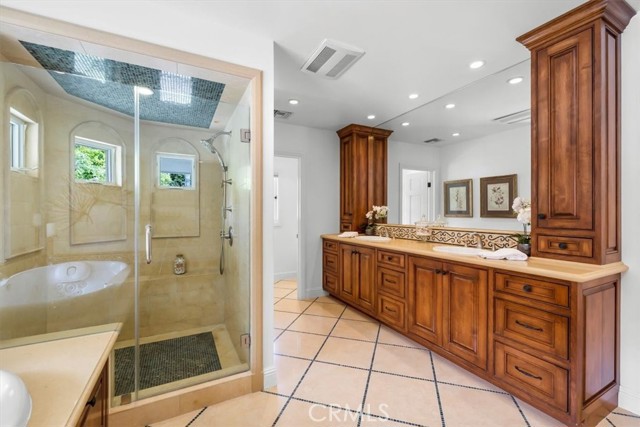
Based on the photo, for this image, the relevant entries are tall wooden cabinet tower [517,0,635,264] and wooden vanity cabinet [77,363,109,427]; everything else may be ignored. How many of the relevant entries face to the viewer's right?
1

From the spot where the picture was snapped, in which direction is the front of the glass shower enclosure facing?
facing the viewer and to the right of the viewer

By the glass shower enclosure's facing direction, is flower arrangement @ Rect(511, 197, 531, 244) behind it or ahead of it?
ahead

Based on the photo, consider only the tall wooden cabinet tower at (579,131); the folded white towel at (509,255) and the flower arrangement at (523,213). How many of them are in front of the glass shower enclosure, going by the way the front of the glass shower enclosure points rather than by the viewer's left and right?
3

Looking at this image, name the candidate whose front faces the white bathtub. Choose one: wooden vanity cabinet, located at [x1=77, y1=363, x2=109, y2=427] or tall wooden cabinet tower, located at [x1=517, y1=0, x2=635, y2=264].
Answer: the tall wooden cabinet tower

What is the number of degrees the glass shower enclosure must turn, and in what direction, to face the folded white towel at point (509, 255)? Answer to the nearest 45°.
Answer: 0° — it already faces it

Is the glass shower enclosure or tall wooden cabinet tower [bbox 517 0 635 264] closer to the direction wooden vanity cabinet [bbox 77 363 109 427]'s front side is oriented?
the tall wooden cabinet tower

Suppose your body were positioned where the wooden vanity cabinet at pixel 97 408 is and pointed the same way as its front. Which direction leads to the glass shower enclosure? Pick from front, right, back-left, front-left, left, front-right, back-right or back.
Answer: left

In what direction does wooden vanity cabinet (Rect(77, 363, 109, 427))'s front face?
to the viewer's right

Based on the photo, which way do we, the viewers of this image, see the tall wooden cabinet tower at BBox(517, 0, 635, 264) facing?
facing the viewer and to the left of the viewer

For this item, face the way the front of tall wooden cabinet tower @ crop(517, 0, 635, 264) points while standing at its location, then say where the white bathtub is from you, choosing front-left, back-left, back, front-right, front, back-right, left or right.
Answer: front
